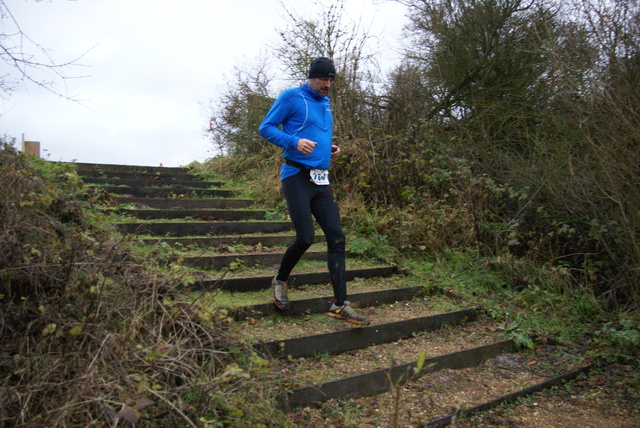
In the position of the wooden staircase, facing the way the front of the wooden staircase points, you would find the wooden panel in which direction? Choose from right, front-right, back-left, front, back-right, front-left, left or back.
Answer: back

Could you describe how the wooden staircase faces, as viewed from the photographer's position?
facing the viewer and to the right of the viewer
